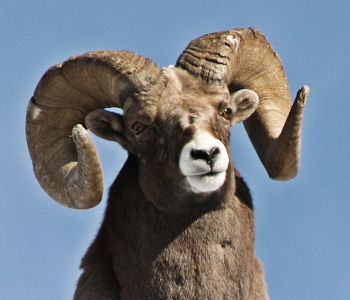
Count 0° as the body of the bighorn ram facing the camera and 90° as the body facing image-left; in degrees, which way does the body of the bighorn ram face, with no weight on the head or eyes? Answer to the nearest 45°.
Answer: approximately 0°
